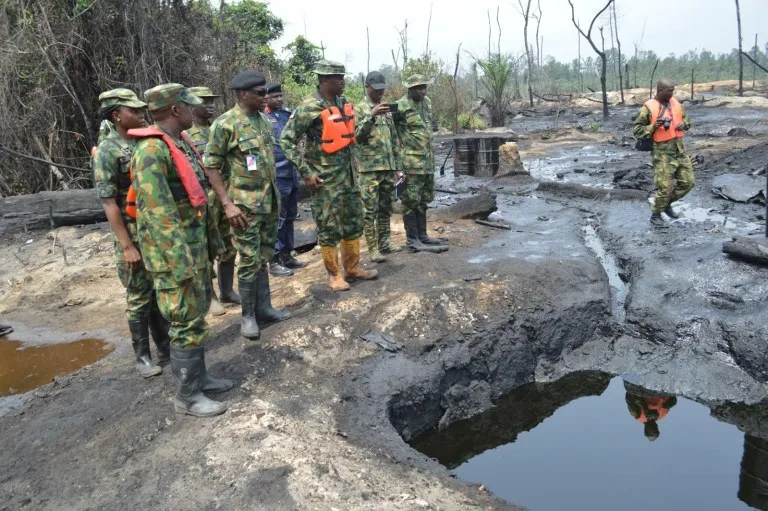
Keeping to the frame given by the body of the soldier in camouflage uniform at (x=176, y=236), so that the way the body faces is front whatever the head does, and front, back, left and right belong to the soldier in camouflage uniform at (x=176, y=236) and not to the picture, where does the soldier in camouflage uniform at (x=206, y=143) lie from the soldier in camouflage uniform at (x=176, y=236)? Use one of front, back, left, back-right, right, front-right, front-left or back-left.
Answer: left

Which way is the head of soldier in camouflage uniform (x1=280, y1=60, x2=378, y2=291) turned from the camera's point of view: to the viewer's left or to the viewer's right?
to the viewer's right

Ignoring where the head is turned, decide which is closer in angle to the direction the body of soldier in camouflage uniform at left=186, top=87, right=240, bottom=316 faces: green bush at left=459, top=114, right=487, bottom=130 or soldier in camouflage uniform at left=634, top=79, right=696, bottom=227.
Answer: the soldier in camouflage uniform

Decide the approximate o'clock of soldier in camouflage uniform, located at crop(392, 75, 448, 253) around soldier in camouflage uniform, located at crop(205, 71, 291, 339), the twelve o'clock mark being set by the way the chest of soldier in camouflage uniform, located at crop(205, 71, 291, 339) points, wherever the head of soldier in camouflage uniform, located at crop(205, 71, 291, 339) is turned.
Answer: soldier in camouflage uniform, located at crop(392, 75, 448, 253) is roughly at 9 o'clock from soldier in camouflage uniform, located at crop(205, 71, 291, 339).

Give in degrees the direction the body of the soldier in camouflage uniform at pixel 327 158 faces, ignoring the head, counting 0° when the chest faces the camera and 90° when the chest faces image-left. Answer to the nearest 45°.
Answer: approximately 315°

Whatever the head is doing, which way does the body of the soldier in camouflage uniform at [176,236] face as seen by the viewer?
to the viewer's right

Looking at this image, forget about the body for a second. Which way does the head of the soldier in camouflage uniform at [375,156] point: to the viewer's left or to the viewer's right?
to the viewer's right

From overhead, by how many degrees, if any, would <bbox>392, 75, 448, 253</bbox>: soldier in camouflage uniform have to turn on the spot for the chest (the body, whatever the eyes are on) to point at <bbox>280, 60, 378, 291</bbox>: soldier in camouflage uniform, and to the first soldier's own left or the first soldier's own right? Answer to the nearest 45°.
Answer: approximately 90° to the first soldier's own right

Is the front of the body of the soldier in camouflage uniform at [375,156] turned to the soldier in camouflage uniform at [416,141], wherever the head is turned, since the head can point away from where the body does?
no

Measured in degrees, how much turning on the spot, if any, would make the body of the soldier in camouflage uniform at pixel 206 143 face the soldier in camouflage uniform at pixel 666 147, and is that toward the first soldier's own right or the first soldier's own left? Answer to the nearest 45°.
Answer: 0° — they already face them

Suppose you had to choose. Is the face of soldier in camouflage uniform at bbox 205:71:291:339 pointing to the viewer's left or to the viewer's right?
to the viewer's right

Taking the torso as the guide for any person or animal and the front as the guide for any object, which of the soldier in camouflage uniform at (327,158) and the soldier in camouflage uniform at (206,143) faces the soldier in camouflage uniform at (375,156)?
the soldier in camouflage uniform at (206,143)

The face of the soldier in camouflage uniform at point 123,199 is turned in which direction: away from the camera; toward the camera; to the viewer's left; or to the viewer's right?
to the viewer's right

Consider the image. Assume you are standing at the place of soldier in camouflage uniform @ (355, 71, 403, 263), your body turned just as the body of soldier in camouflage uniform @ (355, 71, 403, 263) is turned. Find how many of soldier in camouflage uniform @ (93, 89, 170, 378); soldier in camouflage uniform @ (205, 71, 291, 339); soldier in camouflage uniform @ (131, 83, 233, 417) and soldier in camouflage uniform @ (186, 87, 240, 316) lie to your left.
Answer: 0

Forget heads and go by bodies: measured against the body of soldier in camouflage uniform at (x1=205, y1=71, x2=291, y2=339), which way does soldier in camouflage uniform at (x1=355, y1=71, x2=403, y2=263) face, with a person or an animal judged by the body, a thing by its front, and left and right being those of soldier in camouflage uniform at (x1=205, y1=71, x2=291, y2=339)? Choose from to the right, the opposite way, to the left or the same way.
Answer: the same way
